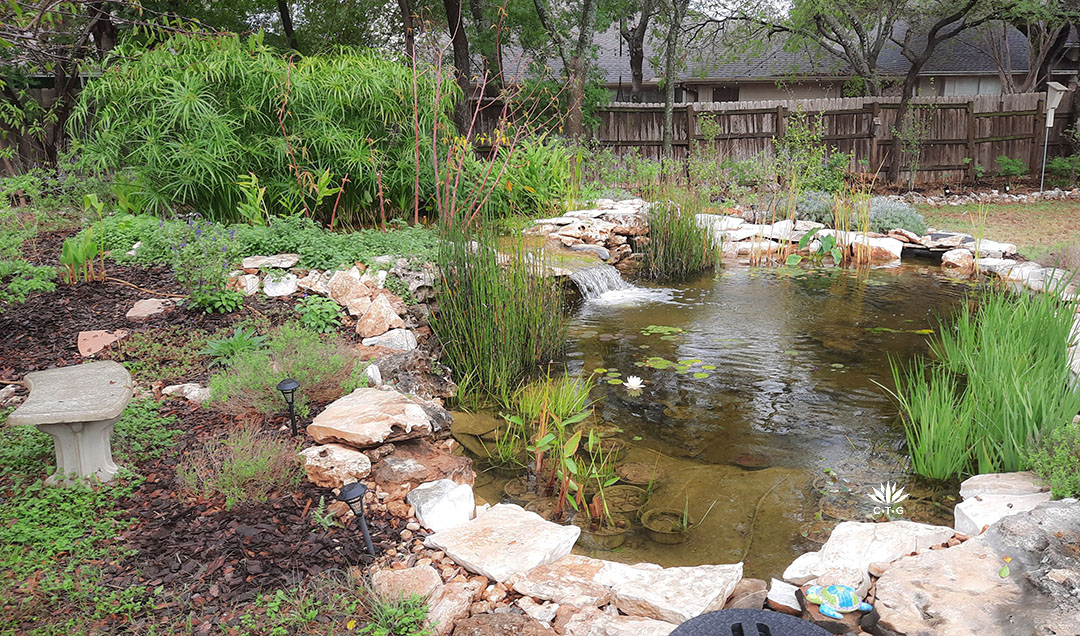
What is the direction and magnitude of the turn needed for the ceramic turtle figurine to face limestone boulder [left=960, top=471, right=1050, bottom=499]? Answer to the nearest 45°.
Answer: approximately 135° to its right

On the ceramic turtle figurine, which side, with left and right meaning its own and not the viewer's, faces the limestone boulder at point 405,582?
front

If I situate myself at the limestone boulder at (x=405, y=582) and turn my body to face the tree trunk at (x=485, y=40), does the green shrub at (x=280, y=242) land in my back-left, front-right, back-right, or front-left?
front-left

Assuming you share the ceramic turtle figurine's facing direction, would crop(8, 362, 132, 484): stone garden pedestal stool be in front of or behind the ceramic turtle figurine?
in front

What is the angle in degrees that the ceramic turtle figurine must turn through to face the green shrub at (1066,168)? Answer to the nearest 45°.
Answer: approximately 90° to its right

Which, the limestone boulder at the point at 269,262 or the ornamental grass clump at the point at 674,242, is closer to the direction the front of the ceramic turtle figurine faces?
the limestone boulder

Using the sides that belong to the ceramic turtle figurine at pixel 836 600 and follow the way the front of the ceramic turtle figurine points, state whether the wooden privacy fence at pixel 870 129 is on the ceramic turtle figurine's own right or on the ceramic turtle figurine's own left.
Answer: on the ceramic turtle figurine's own right

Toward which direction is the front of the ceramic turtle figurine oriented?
to the viewer's left

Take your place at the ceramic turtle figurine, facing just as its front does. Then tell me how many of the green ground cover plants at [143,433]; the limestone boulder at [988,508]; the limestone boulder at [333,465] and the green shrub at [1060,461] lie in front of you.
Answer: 2
